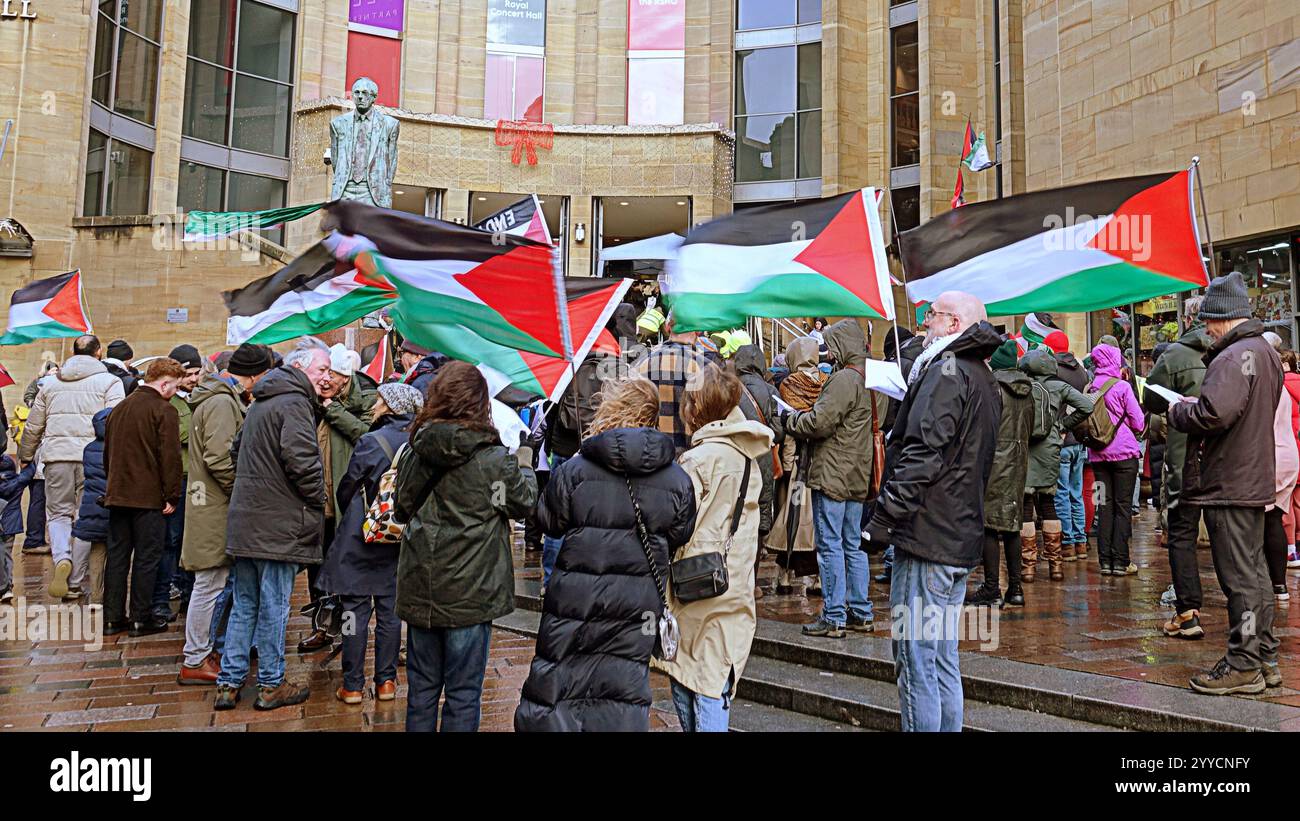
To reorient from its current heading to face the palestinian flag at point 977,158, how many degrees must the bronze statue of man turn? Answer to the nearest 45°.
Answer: approximately 90° to its left

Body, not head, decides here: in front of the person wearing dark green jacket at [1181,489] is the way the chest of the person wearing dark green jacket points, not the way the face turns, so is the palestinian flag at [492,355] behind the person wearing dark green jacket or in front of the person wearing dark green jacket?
in front

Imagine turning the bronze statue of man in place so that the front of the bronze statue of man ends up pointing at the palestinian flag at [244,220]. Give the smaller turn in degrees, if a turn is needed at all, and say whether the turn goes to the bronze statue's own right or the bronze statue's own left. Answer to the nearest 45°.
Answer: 0° — it already faces it

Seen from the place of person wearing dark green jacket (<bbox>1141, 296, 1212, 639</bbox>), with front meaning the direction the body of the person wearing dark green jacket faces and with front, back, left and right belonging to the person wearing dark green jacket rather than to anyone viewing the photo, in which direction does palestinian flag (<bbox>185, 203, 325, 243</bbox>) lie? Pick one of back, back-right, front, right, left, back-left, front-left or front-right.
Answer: front

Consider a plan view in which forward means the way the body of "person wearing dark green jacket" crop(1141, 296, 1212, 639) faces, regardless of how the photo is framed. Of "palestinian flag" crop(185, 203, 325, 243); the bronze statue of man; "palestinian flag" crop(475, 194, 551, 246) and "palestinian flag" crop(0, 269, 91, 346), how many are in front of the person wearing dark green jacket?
4

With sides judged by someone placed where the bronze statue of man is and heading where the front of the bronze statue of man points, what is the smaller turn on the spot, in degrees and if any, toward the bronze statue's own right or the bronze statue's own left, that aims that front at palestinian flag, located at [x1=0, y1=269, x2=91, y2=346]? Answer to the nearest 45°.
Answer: approximately 90° to the bronze statue's own right

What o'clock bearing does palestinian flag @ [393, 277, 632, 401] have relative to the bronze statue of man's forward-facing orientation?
The palestinian flag is roughly at 12 o'clock from the bronze statue of man.

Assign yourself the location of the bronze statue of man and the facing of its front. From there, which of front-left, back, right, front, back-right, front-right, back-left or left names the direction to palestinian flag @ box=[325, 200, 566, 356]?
front

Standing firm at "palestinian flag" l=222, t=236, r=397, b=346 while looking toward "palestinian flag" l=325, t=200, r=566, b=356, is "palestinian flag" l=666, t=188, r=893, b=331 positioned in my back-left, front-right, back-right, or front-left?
front-left

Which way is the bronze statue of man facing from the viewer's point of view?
toward the camera

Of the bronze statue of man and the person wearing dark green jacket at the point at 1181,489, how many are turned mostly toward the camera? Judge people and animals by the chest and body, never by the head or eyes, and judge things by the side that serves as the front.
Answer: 1

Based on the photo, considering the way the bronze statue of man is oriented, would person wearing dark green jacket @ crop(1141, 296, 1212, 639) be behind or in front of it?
in front

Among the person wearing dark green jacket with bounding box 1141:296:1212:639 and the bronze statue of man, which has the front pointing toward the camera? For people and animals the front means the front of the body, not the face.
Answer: the bronze statue of man

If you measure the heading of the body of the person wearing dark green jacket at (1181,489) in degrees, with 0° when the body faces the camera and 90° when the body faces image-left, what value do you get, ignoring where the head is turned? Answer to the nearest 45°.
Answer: approximately 90°

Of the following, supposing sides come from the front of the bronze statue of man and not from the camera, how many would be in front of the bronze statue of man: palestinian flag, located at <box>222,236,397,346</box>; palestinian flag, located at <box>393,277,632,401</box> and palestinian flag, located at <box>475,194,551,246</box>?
3
